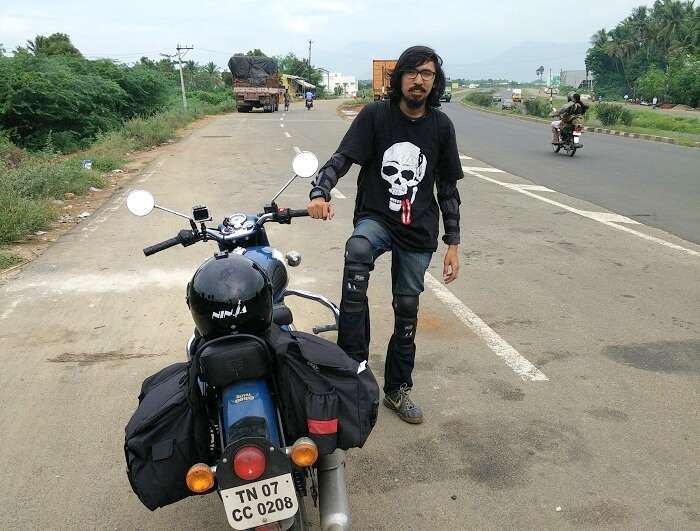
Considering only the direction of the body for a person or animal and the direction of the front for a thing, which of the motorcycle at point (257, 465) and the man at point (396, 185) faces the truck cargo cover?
the motorcycle

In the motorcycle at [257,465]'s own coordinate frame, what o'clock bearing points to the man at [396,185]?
The man is roughly at 1 o'clock from the motorcycle.

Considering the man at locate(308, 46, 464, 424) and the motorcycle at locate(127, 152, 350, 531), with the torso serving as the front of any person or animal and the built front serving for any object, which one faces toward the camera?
the man

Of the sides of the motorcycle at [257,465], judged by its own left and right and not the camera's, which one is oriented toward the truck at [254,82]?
front

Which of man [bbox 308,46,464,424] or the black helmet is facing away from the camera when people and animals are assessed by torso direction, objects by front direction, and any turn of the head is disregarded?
the black helmet

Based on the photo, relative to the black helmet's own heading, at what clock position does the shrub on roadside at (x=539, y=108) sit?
The shrub on roadside is roughly at 1 o'clock from the black helmet.

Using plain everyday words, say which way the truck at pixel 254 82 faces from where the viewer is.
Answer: facing away from the viewer

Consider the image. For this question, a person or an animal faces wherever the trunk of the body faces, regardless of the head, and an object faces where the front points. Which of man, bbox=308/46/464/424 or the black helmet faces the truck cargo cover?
the black helmet

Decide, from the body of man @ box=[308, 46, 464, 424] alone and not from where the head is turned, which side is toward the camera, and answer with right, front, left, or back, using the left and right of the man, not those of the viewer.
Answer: front

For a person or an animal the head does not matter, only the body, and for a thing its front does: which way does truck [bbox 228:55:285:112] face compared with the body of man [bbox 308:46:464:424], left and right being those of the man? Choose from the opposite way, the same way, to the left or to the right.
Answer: the opposite way

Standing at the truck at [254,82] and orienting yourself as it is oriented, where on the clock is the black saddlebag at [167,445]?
The black saddlebag is roughly at 6 o'clock from the truck.

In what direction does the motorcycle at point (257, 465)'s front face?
away from the camera

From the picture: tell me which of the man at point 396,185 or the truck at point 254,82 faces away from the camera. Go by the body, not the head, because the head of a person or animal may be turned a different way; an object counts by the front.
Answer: the truck

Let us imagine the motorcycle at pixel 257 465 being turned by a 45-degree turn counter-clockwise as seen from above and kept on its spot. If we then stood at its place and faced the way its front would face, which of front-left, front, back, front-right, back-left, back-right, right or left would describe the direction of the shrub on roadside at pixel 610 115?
right

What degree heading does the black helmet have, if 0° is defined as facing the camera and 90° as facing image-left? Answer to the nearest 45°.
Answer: approximately 180°

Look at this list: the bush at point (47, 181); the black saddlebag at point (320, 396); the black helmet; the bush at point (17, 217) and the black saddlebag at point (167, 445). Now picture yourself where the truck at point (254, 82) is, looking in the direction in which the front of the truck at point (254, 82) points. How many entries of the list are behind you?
5
